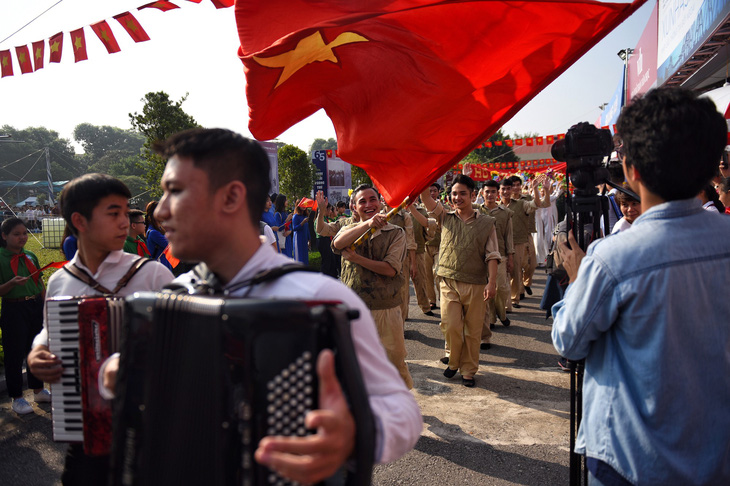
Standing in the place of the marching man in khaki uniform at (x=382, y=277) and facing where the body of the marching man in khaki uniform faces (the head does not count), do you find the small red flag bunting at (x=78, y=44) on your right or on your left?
on your right

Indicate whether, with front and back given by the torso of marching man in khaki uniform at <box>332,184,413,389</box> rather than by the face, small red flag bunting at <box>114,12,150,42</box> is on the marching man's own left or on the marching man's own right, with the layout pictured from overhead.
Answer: on the marching man's own right

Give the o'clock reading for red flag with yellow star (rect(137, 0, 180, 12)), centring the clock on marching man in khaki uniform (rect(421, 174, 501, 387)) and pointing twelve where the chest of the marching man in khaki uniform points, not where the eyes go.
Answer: The red flag with yellow star is roughly at 3 o'clock from the marching man in khaki uniform.

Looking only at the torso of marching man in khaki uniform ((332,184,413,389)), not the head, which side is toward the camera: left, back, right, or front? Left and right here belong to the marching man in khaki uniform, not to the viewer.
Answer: front

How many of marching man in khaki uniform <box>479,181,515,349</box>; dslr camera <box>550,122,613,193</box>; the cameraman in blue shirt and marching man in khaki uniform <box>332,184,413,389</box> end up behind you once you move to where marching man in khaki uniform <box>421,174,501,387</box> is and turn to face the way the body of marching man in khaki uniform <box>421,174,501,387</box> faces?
1

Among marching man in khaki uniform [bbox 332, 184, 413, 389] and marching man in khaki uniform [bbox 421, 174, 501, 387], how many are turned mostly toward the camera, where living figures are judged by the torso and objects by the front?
2

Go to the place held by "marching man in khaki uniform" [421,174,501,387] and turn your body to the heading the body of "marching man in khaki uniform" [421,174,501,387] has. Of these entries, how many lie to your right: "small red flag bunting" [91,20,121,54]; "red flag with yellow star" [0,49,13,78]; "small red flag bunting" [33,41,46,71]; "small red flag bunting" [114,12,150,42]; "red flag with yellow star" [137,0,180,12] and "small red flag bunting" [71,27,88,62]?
6

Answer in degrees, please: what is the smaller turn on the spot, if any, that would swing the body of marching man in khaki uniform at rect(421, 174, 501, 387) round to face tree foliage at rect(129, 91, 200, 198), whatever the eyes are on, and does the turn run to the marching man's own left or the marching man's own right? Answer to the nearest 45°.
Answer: approximately 135° to the marching man's own right

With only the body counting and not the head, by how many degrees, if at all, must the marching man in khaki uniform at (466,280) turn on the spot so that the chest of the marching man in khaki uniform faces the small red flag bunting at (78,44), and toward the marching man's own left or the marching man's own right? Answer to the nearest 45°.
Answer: approximately 90° to the marching man's own right

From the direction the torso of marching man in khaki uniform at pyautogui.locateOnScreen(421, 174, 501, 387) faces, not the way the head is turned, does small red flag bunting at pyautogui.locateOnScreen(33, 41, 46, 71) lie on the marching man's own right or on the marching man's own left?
on the marching man's own right

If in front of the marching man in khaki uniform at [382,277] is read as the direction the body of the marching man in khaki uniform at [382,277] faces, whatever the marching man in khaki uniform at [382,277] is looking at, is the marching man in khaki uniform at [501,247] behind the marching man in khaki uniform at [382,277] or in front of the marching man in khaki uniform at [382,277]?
behind

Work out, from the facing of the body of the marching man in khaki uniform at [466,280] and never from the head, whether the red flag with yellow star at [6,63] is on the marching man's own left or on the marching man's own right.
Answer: on the marching man's own right
